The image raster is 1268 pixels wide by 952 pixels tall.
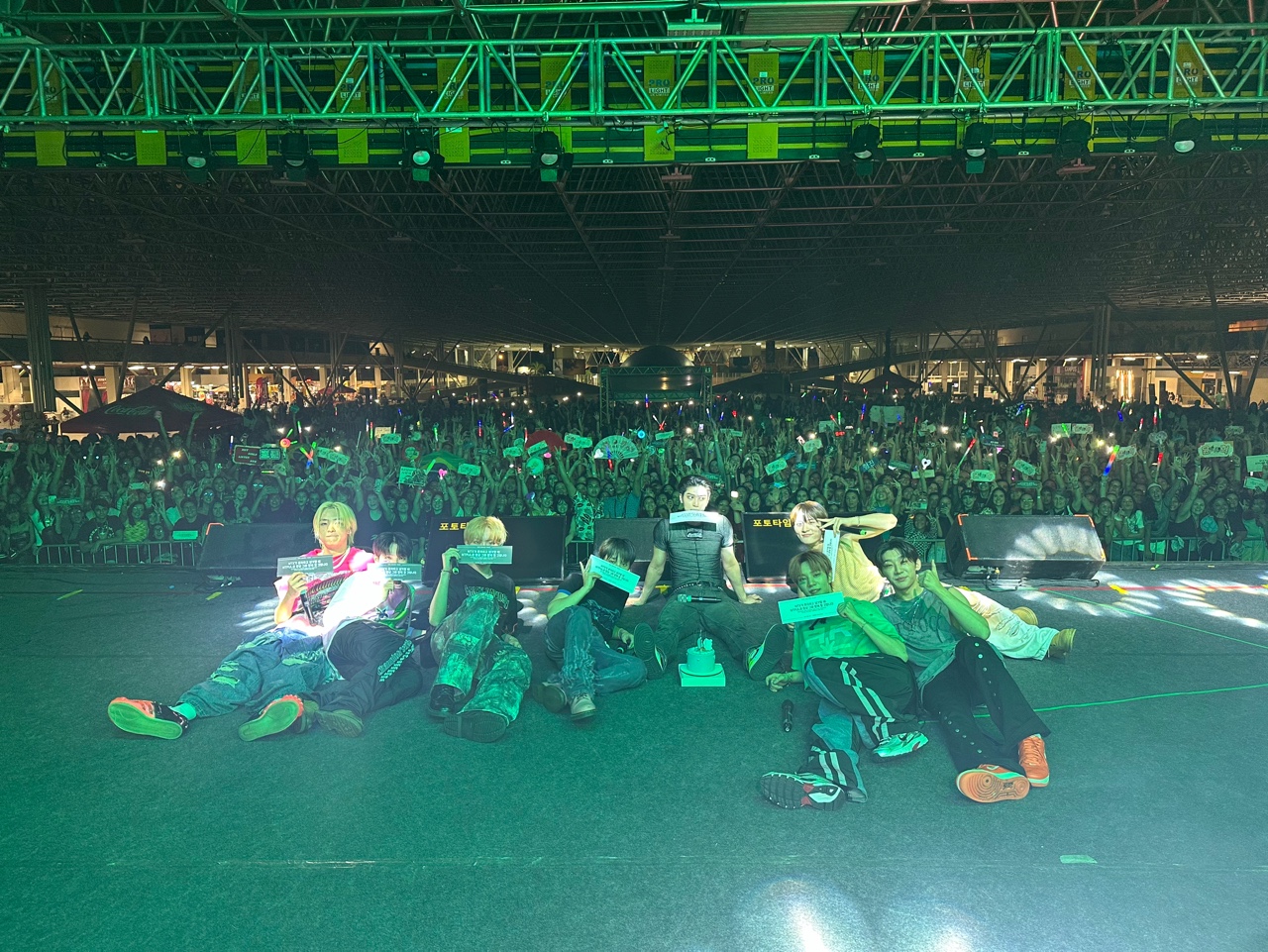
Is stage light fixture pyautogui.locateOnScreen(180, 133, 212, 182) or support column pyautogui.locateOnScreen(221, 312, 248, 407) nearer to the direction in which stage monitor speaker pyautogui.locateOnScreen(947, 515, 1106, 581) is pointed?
the stage light fixture

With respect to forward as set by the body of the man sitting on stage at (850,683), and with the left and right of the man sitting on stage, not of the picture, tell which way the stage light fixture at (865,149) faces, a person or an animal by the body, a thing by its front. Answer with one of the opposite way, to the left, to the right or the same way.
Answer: the same way

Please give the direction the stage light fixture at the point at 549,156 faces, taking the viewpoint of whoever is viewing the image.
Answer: facing the viewer

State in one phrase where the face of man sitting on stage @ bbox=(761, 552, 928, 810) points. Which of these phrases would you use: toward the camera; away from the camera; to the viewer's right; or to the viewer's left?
toward the camera

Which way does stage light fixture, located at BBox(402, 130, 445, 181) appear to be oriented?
toward the camera

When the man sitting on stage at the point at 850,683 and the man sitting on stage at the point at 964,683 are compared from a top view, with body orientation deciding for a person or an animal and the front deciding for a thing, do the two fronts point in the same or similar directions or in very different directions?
same or similar directions

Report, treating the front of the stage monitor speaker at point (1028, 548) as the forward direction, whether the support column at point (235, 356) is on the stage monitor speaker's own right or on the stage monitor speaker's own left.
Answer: on the stage monitor speaker's own right

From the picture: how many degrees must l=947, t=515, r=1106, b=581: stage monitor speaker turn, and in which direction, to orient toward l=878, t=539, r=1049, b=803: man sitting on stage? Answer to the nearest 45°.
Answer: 0° — it already faces them

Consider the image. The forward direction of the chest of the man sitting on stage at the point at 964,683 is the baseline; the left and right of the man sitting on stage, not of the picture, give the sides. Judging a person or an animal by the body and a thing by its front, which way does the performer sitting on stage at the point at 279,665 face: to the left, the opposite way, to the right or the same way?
the same way

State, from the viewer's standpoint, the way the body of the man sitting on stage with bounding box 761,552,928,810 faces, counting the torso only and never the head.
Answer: toward the camera

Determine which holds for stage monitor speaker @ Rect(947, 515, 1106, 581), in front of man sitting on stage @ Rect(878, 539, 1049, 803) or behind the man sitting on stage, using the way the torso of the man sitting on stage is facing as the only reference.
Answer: behind

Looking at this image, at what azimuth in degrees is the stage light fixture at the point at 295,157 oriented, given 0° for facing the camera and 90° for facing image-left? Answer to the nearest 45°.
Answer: approximately 0°

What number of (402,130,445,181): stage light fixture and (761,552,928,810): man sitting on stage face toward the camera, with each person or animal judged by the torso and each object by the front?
2
